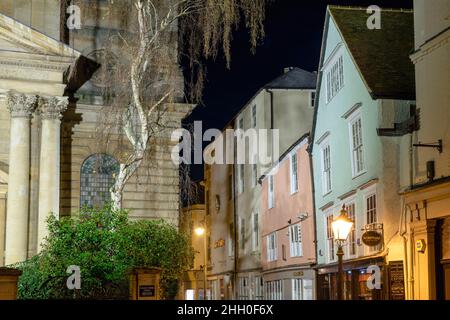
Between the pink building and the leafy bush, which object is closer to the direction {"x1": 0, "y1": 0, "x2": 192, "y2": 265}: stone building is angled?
the leafy bush

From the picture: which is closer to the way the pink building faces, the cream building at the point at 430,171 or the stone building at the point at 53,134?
the stone building

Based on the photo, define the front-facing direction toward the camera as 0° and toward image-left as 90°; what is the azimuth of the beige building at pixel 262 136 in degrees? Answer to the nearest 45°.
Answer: approximately 45°

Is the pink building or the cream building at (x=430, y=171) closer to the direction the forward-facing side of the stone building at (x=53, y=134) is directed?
the cream building

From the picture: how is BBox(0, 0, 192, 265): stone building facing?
toward the camera

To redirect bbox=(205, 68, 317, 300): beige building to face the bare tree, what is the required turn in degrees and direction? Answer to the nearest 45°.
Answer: approximately 45° to its left

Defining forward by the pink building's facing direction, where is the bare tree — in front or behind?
in front

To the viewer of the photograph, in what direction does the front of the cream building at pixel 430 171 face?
facing the viewer and to the left of the viewer

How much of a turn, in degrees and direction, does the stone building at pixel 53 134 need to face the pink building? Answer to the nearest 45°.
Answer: approximately 90° to its left

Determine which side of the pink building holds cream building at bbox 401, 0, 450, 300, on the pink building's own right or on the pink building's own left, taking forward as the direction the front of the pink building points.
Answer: on the pink building's own left

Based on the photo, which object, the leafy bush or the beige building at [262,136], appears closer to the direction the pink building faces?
the leafy bush

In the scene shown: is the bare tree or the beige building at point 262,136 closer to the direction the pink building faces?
the bare tree

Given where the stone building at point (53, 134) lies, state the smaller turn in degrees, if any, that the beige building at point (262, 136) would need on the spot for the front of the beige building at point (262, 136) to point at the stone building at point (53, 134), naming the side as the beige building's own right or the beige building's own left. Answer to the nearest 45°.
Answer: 0° — it already faces it
